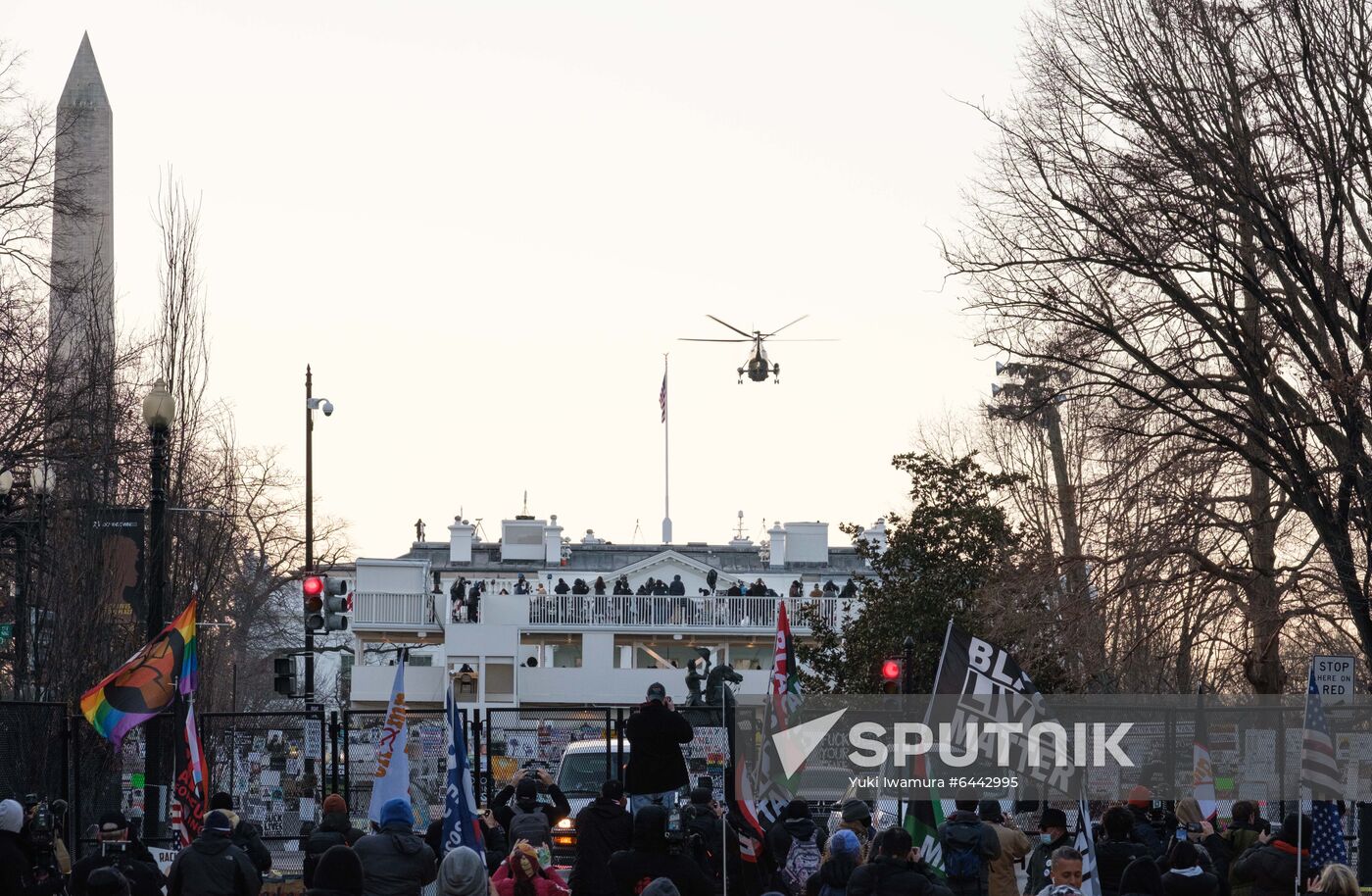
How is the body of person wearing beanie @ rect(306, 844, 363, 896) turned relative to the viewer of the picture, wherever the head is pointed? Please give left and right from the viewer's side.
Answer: facing away from the viewer

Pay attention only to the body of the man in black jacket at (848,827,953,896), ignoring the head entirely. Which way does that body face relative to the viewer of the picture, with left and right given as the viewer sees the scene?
facing away from the viewer

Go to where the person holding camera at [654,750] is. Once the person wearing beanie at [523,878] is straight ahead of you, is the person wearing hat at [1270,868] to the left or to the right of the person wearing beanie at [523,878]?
left

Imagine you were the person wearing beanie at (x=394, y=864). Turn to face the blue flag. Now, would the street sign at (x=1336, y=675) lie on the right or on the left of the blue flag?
right

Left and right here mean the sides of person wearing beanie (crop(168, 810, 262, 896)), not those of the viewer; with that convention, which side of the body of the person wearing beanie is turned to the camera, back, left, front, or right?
back

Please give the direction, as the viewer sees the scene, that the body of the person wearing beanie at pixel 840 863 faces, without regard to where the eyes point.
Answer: away from the camera

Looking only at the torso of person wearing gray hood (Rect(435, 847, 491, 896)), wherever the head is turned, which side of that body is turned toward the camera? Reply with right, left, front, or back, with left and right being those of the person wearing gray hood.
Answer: back

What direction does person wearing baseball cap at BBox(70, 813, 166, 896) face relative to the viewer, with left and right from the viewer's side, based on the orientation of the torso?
facing away from the viewer

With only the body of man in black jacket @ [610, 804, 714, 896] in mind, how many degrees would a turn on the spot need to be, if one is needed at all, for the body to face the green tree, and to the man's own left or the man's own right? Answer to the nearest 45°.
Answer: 0° — they already face it

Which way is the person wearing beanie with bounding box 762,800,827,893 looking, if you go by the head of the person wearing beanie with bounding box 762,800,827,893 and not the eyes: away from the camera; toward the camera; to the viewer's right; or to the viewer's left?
away from the camera

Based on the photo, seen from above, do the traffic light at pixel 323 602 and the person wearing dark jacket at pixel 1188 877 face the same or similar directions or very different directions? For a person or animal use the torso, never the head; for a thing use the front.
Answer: very different directions

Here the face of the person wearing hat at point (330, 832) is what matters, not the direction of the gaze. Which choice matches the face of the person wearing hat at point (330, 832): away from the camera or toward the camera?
away from the camera

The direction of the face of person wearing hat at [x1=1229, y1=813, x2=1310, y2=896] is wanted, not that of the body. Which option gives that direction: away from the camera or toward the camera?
away from the camera
